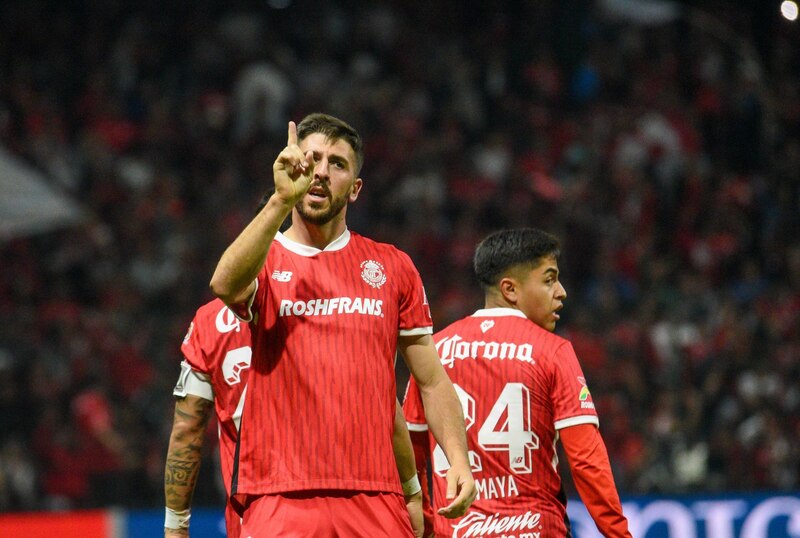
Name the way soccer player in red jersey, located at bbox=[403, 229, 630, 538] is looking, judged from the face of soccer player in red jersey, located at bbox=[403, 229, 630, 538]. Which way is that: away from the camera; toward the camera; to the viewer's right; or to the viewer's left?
to the viewer's right

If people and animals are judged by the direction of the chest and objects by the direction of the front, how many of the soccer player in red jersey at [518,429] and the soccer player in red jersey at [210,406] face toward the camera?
0

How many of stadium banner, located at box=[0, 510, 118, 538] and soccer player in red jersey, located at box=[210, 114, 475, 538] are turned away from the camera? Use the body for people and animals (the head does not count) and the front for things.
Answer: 0

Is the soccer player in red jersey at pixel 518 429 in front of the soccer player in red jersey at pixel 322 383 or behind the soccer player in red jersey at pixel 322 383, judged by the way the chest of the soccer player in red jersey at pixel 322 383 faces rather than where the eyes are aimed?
behind

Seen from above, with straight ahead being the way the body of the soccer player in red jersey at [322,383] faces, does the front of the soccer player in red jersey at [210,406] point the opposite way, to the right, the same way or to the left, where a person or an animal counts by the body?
the opposite way

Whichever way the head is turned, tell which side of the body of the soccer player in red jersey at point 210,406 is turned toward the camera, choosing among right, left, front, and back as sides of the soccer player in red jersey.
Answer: back

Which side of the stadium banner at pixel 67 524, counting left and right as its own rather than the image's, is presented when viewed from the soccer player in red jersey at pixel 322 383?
front

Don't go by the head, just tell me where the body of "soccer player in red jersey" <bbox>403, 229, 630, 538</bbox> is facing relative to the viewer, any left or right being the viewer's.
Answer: facing away from the viewer

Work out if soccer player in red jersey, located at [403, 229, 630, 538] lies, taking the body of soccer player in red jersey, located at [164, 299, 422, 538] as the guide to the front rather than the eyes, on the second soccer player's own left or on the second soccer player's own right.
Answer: on the second soccer player's own right

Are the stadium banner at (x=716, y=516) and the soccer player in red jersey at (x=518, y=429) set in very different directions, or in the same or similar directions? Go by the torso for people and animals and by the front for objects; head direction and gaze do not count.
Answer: very different directions

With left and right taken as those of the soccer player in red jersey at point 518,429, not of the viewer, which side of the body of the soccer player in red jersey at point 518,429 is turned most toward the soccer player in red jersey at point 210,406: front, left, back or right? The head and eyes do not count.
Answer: left

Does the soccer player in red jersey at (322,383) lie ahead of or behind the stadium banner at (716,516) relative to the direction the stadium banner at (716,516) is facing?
ahead
